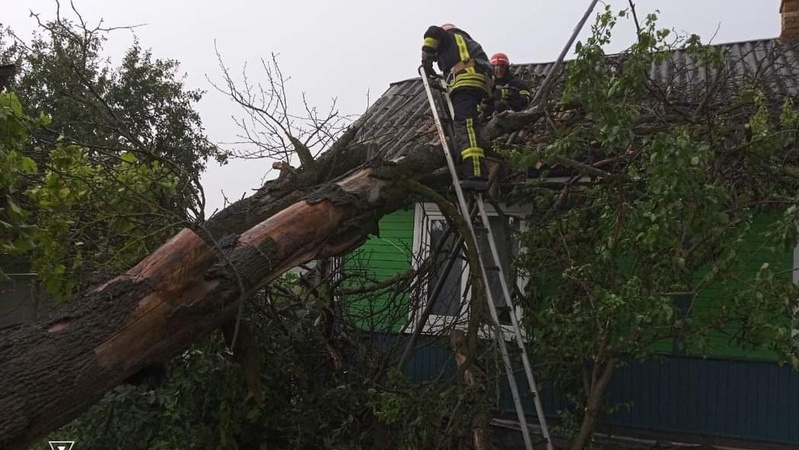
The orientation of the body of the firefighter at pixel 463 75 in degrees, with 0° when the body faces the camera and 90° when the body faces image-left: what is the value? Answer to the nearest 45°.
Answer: approximately 135°

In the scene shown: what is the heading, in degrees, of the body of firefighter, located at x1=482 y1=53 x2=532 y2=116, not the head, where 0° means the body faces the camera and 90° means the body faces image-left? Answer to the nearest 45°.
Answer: approximately 45°
